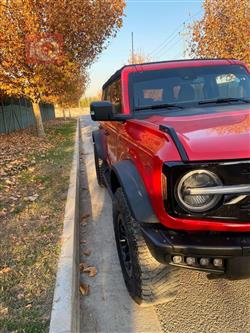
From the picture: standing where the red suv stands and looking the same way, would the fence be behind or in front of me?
behind

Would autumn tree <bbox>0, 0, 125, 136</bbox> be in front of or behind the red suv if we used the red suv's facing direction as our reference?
behind

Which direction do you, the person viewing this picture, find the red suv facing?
facing the viewer and to the right of the viewer

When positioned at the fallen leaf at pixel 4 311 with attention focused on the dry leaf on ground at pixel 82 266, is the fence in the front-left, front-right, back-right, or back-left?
front-left

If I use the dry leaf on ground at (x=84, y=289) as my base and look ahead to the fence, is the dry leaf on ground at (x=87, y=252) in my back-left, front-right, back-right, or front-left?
front-right

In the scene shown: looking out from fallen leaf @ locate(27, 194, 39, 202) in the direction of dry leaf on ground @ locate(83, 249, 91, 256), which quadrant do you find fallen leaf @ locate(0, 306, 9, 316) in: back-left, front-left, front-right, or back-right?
front-right

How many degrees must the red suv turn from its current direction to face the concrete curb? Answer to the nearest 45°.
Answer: approximately 135° to its right
